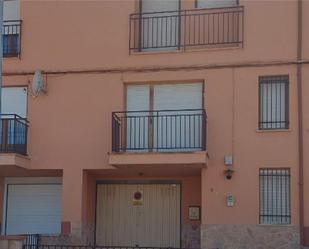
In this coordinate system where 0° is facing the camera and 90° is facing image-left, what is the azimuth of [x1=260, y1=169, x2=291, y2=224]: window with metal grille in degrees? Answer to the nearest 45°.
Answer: approximately 0°

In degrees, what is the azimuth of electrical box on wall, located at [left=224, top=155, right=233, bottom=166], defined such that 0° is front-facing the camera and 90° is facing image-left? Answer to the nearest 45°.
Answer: approximately 0°

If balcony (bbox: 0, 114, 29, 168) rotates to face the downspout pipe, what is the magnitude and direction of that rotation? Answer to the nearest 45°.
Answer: approximately 90° to its left
